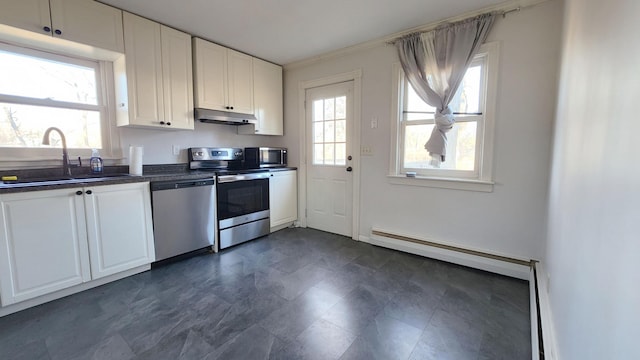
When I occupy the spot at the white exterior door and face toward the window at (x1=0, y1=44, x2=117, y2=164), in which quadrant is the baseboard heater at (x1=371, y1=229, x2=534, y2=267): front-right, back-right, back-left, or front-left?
back-left

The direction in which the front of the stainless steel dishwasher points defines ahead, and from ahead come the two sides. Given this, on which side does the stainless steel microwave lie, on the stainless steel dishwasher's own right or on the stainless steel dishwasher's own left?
on the stainless steel dishwasher's own left

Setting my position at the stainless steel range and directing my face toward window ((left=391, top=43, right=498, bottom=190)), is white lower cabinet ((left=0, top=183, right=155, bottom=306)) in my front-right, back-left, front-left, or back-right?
back-right

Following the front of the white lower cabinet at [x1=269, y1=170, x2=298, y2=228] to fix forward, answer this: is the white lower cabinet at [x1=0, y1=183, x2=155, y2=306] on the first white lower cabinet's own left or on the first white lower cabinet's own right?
on the first white lower cabinet's own right

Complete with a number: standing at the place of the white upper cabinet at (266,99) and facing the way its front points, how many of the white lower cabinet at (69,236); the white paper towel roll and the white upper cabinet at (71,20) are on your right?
3

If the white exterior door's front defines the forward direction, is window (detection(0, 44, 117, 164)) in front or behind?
in front

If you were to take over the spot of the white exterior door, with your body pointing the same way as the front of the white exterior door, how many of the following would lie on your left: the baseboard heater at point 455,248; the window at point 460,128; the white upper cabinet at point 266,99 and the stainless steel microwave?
2
